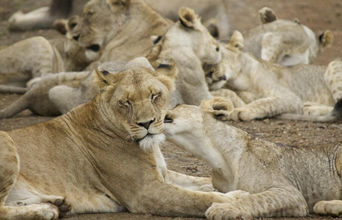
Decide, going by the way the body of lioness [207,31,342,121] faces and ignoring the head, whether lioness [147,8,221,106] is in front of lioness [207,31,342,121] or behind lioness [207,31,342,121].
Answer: in front

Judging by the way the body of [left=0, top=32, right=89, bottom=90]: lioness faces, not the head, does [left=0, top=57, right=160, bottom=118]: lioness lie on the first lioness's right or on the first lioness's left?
on the first lioness's right

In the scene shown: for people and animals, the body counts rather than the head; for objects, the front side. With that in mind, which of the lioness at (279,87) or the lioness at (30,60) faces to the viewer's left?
the lioness at (279,87)

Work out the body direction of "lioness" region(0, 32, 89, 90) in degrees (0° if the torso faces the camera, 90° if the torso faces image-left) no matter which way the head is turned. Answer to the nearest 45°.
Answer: approximately 270°

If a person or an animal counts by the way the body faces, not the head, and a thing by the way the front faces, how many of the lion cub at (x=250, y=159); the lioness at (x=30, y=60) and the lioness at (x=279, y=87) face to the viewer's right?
1

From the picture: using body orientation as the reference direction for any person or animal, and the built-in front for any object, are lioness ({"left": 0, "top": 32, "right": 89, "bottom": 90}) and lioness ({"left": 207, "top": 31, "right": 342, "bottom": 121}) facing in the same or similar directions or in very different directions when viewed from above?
very different directions

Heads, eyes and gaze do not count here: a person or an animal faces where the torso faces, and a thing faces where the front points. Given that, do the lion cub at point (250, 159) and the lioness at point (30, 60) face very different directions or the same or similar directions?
very different directions

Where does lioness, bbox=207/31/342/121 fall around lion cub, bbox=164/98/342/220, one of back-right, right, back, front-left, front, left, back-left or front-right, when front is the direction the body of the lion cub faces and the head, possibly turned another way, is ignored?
right

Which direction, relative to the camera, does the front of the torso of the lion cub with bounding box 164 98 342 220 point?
to the viewer's left

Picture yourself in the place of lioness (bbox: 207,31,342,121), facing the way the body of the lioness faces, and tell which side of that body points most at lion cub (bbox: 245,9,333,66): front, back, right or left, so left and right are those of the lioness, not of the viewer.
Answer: right

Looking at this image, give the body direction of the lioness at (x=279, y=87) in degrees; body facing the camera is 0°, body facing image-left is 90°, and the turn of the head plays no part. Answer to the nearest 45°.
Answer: approximately 90°
